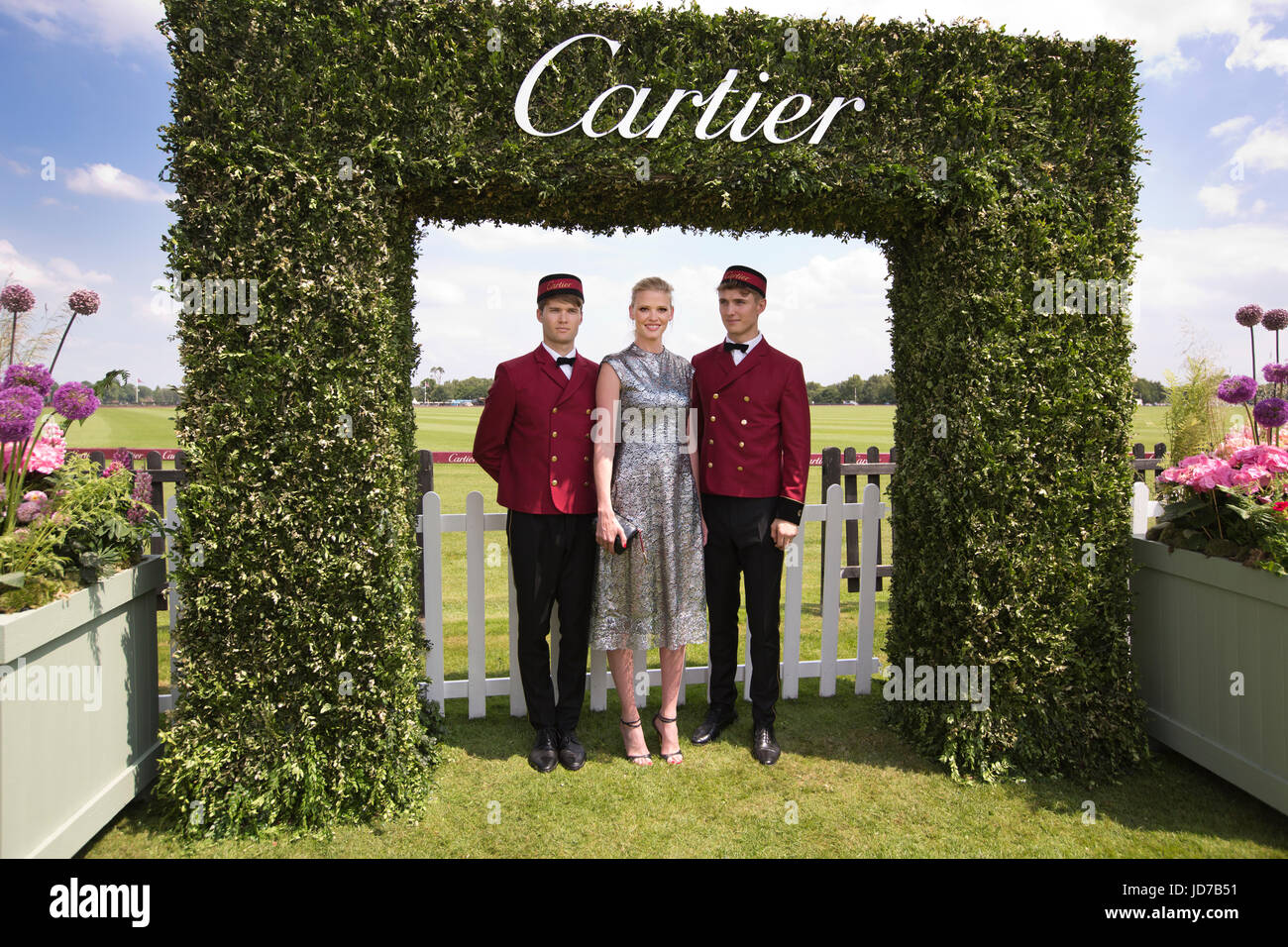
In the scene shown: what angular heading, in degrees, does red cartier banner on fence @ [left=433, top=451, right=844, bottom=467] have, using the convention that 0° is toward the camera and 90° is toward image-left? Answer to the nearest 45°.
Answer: approximately 0°

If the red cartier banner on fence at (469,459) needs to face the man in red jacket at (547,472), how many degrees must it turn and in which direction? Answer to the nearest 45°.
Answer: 0° — it already faces them

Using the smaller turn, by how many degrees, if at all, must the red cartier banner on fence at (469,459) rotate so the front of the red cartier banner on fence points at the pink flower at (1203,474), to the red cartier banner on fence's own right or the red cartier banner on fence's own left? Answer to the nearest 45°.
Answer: approximately 45° to the red cartier banner on fence's own left

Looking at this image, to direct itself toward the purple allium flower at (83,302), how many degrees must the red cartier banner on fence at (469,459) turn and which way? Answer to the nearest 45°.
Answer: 0° — it already faces it

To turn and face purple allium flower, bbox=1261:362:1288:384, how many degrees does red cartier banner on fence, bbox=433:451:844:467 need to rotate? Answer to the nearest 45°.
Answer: approximately 45° to its left
